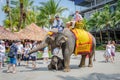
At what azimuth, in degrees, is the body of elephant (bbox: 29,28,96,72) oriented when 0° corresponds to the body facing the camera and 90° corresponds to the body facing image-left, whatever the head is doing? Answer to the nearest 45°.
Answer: approximately 45°

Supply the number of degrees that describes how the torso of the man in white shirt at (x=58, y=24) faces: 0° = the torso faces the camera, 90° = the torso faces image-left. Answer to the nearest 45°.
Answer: approximately 45°
